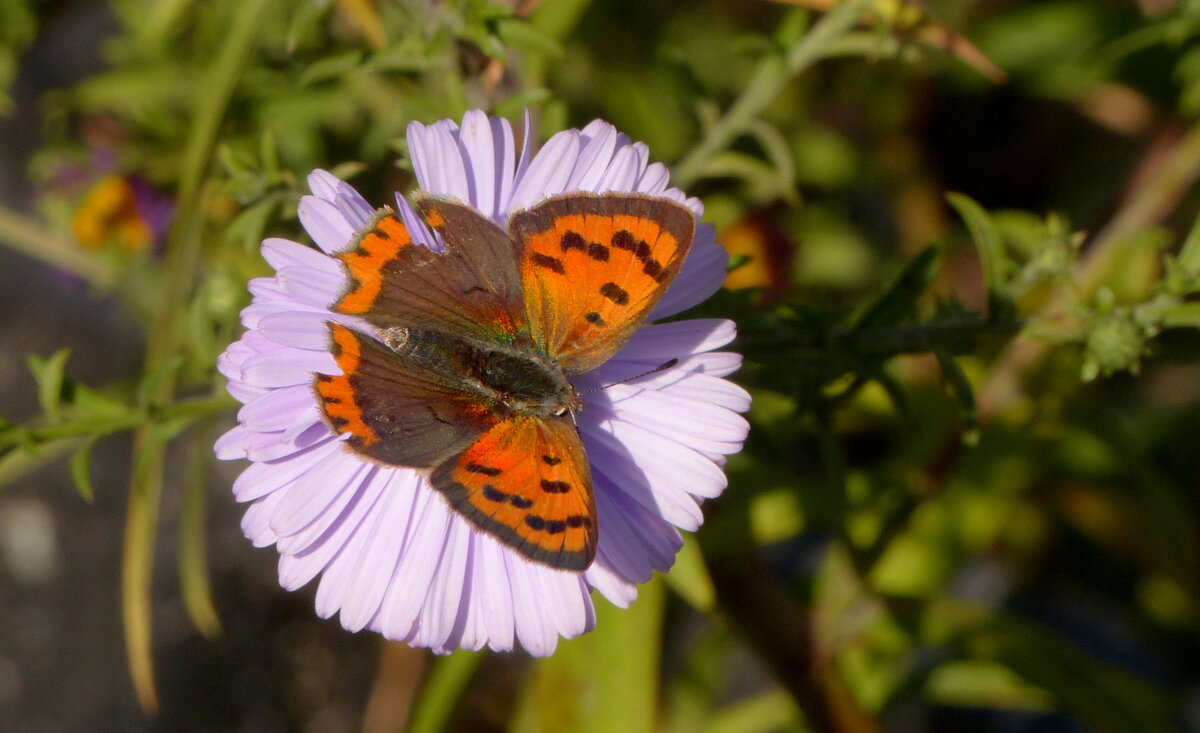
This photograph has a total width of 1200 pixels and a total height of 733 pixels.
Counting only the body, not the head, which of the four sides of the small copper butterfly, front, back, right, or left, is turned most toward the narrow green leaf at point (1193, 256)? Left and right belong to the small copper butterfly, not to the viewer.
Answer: front

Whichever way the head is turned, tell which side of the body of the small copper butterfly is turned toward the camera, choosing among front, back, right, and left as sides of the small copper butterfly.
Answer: right
